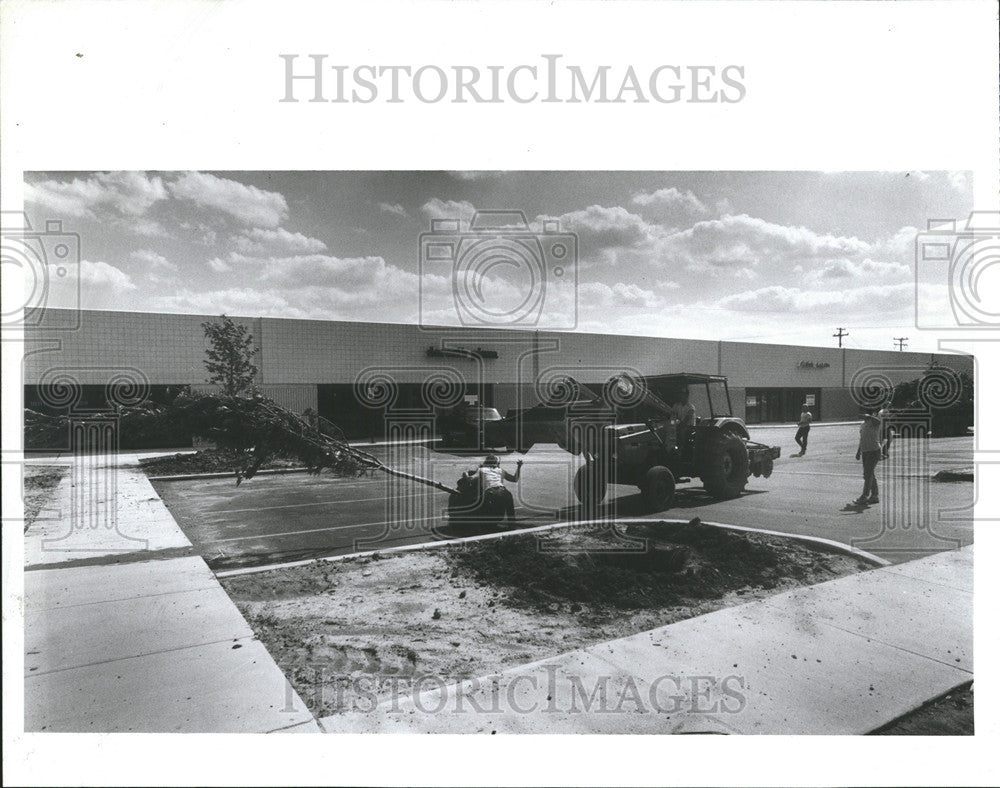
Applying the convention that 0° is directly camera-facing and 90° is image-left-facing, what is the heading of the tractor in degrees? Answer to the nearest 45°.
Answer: approximately 45°

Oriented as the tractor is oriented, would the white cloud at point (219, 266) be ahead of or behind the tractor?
ahead

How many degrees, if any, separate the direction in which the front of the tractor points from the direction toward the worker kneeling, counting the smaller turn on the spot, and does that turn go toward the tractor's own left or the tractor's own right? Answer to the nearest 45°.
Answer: approximately 45° to the tractor's own right

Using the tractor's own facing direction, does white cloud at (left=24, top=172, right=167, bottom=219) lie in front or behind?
in front
